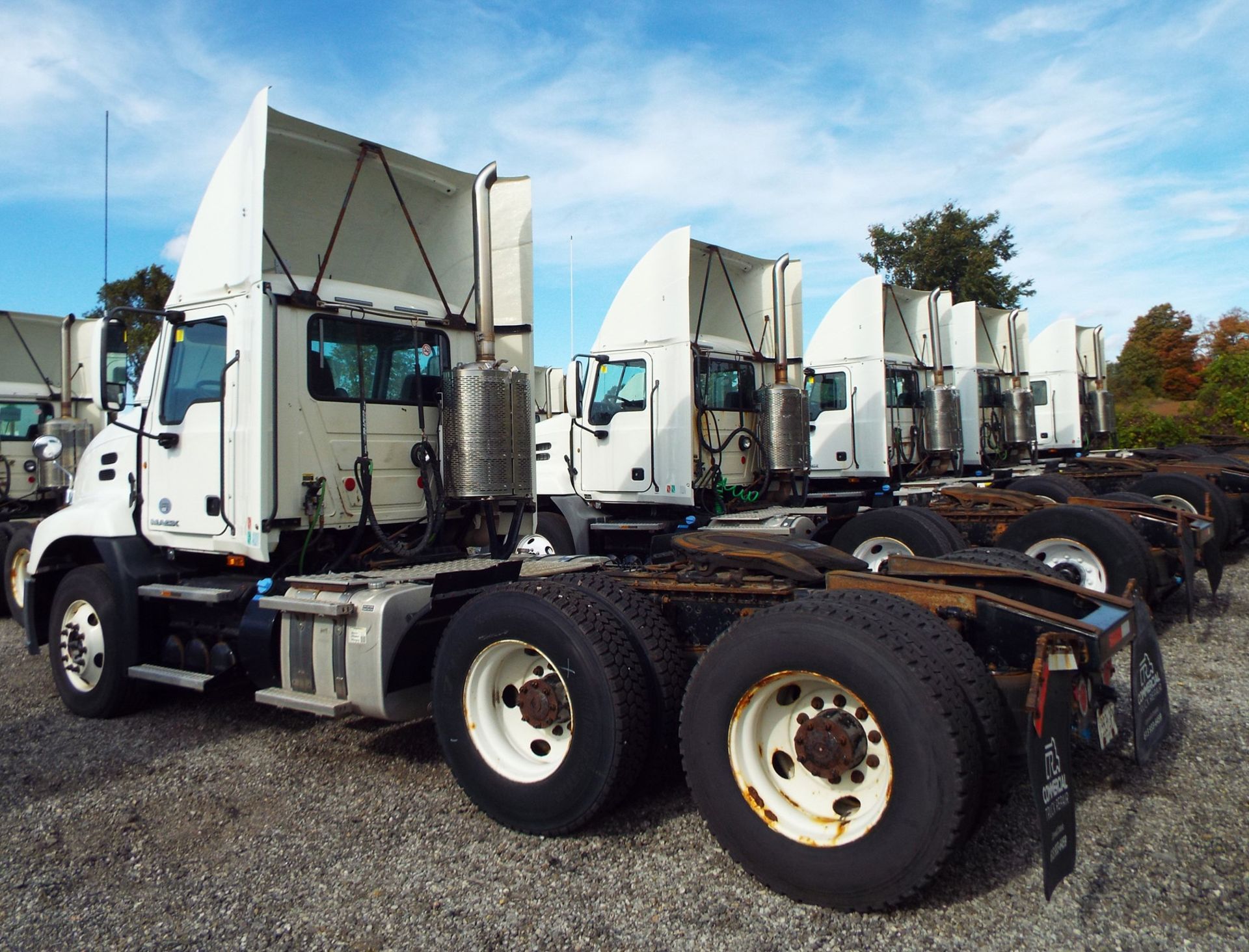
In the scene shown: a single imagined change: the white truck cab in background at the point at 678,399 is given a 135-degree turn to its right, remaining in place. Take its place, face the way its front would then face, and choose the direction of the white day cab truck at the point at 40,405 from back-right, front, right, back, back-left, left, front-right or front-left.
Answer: back

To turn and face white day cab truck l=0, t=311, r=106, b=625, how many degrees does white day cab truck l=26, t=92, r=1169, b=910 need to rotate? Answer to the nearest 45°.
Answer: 0° — it already faces it

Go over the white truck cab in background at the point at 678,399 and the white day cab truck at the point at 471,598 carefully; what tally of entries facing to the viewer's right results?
0

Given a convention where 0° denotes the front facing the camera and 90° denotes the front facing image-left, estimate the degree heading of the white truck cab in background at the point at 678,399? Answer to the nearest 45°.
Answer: approximately 135°

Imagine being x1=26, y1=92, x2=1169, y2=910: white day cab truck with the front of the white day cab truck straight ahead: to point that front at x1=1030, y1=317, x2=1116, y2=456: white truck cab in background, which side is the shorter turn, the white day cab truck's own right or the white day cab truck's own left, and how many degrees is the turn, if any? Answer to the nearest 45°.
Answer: approximately 90° to the white day cab truck's own right

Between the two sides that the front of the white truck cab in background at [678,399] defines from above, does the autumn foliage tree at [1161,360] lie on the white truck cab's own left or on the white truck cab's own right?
on the white truck cab's own right

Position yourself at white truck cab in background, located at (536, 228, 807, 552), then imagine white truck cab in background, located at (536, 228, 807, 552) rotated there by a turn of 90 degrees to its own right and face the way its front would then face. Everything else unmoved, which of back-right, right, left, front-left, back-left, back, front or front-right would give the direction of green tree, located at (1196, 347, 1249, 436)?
front

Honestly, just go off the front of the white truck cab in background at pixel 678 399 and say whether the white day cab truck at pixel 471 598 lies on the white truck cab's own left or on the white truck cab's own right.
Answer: on the white truck cab's own left

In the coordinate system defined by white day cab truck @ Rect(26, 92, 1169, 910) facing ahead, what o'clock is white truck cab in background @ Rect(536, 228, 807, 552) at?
The white truck cab in background is roughly at 2 o'clock from the white day cab truck.

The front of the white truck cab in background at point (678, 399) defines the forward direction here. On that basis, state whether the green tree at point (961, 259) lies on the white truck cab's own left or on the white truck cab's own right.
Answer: on the white truck cab's own right

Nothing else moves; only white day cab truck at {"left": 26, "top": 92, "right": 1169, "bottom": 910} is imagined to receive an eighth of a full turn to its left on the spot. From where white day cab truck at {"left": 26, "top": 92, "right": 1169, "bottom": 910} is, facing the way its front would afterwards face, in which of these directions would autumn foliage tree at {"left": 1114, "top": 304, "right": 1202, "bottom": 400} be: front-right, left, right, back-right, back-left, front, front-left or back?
back-right

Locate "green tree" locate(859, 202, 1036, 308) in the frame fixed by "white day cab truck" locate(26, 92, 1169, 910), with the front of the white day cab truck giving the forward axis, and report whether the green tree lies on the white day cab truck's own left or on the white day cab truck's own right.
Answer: on the white day cab truck's own right

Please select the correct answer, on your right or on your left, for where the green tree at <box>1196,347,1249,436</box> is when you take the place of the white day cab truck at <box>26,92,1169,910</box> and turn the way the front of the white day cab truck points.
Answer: on your right
